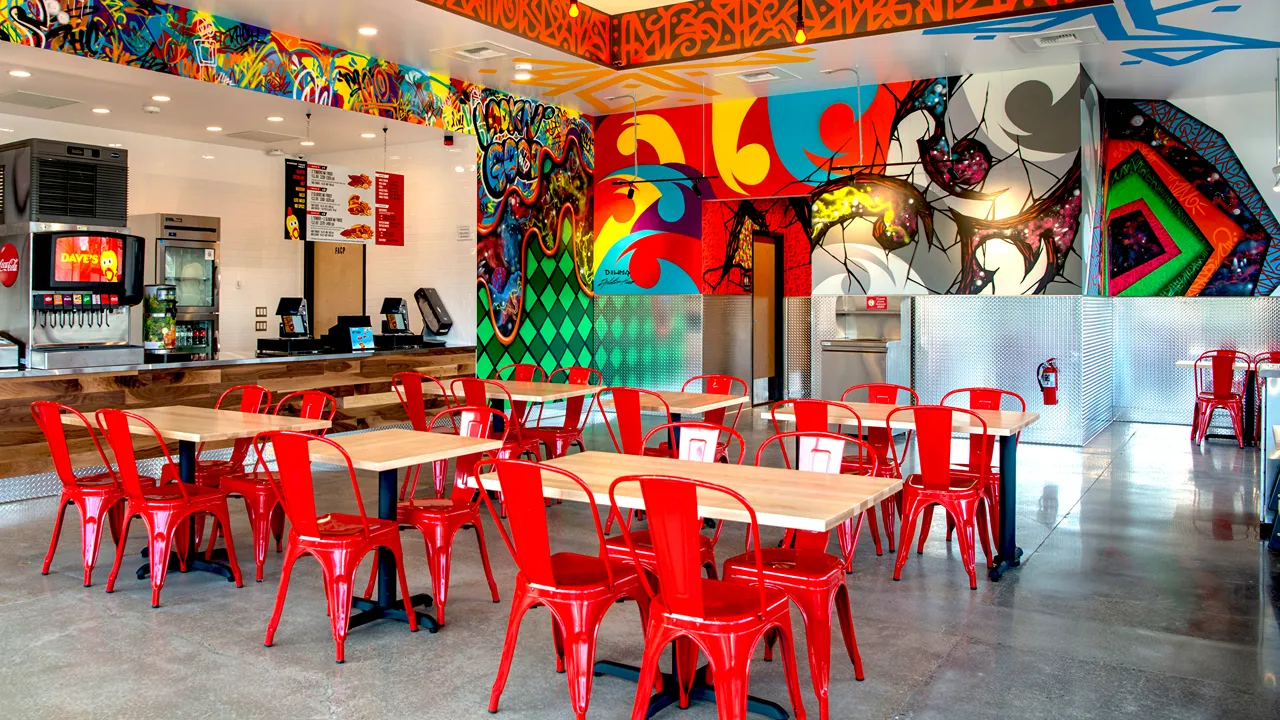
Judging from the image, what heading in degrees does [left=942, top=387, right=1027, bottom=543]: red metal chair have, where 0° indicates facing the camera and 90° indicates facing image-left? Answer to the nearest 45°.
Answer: approximately 45°

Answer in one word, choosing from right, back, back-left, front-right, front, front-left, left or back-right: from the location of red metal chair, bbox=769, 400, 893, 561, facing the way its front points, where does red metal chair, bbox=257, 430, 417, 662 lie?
back

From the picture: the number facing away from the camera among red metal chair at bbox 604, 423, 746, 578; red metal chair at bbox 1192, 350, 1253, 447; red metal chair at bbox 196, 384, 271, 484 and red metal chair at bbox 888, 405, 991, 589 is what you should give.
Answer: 2

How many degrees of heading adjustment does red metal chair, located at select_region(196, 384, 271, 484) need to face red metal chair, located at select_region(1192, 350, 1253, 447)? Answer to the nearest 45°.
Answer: approximately 135° to its left

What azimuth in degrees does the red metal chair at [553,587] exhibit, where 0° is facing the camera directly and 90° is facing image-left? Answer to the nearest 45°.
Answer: approximately 225°

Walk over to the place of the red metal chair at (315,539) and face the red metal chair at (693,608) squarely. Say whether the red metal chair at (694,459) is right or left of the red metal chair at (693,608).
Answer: left

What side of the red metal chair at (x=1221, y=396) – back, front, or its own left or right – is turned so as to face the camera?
back

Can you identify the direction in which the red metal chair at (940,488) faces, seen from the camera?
facing away from the viewer

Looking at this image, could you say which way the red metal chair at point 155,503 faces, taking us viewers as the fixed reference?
facing away from the viewer and to the right of the viewer

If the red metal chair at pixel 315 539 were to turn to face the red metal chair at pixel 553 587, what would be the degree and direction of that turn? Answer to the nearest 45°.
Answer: approximately 90° to its right

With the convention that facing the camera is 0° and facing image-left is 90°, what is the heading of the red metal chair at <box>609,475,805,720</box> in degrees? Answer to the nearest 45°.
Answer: approximately 225°

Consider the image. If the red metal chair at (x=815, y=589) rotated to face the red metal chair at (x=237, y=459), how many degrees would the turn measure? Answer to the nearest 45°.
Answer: approximately 90° to its right

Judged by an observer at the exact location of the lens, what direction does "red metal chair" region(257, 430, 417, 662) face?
facing away from the viewer and to the right of the viewer
